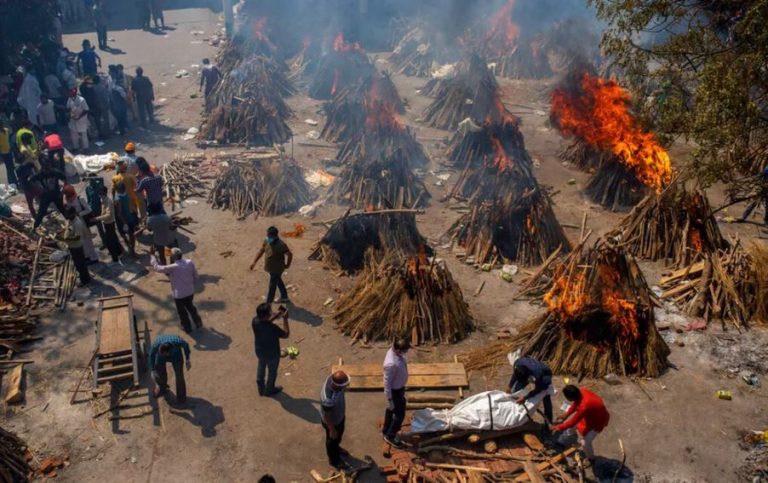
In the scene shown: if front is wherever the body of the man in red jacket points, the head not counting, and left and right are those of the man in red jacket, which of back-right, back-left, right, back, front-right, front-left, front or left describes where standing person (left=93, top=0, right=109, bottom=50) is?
front-right

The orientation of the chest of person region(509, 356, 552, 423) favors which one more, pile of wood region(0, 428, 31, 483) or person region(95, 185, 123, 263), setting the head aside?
the pile of wood

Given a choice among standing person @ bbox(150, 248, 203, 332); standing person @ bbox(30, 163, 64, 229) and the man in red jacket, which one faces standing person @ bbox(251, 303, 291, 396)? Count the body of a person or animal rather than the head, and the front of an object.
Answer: the man in red jacket

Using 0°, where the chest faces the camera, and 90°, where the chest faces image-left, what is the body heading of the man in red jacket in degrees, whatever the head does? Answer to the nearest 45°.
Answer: approximately 90°

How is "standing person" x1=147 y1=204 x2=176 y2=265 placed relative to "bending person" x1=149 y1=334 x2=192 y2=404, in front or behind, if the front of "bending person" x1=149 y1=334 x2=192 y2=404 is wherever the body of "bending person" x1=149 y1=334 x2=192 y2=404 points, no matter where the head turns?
behind

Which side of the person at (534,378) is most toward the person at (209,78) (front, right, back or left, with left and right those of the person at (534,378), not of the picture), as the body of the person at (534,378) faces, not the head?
right
